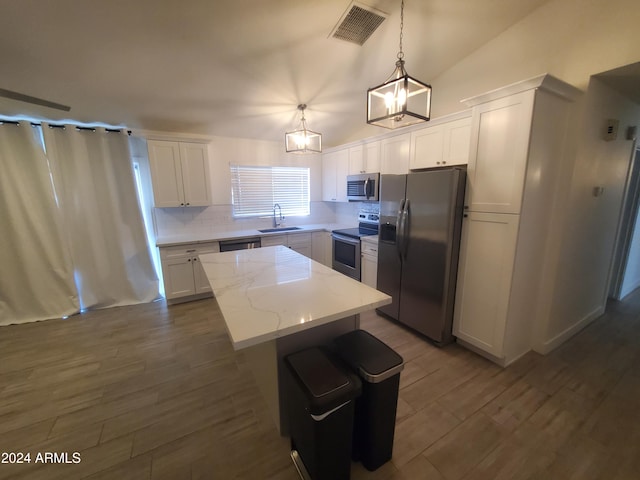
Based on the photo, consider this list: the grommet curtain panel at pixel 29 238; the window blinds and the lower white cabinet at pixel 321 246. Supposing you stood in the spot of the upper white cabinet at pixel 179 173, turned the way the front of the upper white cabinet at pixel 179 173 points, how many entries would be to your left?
2

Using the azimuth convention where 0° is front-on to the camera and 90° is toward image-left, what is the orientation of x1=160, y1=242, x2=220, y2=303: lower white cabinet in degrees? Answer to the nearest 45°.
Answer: approximately 0°

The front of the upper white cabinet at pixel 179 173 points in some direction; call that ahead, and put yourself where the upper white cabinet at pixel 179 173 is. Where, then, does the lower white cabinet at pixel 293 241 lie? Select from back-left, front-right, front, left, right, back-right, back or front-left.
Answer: left

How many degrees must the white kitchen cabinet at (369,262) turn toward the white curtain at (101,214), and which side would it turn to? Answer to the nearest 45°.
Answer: approximately 45° to its right

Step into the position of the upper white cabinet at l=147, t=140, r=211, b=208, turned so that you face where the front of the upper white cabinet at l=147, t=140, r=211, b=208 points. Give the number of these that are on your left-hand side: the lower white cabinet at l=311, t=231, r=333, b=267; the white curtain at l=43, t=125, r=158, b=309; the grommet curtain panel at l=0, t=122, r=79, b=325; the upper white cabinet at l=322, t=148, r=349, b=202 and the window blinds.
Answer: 3

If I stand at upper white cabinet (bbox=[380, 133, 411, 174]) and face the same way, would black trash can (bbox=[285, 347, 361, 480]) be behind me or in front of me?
in front

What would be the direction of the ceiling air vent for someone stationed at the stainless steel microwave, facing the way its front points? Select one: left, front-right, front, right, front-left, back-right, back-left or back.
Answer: front-left

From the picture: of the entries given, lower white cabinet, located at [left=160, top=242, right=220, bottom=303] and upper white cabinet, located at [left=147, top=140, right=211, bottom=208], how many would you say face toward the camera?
2

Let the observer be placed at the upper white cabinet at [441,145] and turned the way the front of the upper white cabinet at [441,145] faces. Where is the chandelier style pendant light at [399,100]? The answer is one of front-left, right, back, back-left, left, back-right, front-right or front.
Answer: front-left

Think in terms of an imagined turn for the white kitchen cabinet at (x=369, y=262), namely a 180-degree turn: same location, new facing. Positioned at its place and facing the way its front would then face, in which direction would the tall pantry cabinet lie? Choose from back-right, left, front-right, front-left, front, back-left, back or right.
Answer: right

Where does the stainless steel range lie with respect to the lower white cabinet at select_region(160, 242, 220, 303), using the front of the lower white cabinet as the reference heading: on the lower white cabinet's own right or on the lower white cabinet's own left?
on the lower white cabinet's own left

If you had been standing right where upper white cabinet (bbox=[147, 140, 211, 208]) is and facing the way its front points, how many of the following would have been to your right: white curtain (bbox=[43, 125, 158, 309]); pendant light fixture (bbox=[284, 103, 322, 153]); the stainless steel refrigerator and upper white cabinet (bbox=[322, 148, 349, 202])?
1
